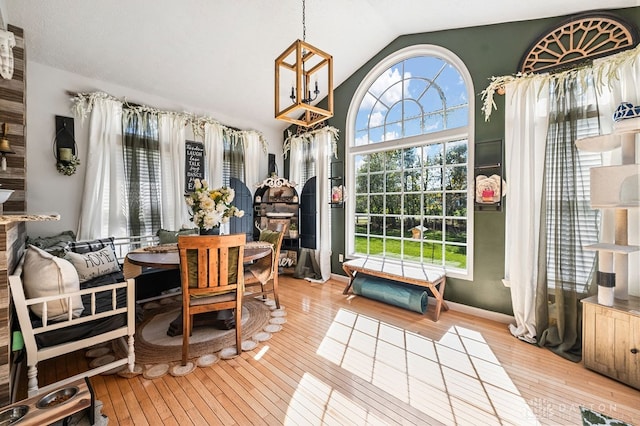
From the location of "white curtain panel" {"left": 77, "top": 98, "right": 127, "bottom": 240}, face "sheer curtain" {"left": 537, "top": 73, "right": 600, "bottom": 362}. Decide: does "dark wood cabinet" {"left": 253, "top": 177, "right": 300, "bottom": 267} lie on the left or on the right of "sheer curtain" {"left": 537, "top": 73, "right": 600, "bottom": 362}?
left

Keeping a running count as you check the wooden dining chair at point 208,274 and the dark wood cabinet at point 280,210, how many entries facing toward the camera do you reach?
1

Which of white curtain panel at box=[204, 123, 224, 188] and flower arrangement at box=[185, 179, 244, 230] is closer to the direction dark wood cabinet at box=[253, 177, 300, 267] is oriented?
the flower arrangement

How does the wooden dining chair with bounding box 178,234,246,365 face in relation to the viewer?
away from the camera

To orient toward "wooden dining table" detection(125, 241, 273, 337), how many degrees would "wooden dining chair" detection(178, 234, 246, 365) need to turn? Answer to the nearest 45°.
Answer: approximately 45° to its left

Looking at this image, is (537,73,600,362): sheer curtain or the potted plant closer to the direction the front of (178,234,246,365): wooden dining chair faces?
the potted plant

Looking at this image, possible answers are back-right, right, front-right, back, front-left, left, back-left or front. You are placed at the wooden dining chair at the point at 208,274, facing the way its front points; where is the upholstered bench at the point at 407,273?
right

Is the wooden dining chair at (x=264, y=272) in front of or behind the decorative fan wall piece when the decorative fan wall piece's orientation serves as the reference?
in front

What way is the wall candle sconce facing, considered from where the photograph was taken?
facing the viewer and to the right of the viewer

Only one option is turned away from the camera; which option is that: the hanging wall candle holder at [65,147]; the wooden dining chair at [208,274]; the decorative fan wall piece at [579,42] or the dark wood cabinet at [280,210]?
the wooden dining chair

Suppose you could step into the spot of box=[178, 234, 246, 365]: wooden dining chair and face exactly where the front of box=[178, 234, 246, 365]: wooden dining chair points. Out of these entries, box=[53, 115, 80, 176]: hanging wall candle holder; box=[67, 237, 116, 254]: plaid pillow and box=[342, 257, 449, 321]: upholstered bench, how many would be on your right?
1
